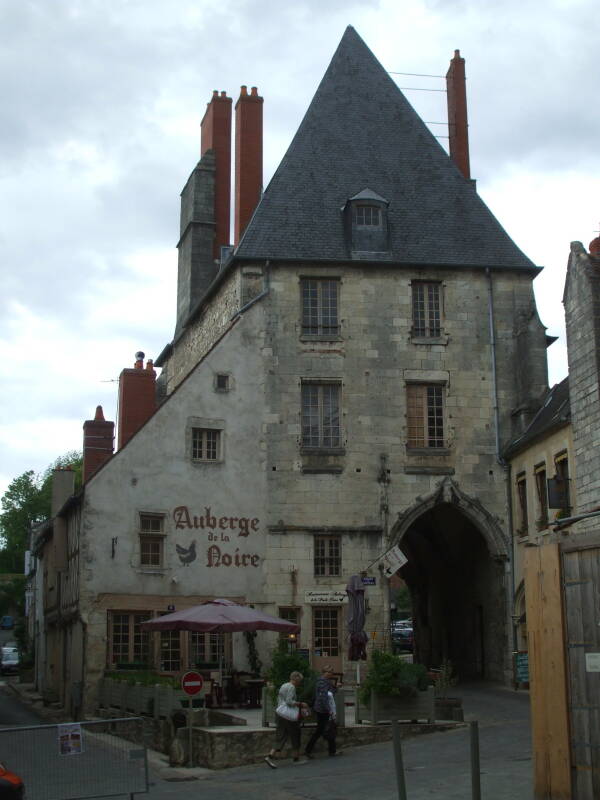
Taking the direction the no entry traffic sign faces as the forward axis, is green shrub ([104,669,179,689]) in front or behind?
behind

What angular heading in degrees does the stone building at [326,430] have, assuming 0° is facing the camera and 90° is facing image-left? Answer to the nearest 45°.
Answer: approximately 0°

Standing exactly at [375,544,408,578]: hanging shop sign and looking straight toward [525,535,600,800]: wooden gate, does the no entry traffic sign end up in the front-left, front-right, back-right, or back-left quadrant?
front-right

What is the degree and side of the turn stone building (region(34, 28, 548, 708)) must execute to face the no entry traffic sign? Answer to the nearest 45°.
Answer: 0° — it already faces it

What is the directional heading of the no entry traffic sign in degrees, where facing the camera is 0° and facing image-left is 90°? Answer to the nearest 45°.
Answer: approximately 0°

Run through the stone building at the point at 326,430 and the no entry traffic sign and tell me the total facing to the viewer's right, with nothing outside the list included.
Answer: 0

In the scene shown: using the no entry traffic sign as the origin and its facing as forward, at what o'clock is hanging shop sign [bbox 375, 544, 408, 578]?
The hanging shop sign is roughly at 7 o'clock from the no entry traffic sign.

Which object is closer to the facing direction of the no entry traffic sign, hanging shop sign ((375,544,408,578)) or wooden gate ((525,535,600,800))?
the wooden gate

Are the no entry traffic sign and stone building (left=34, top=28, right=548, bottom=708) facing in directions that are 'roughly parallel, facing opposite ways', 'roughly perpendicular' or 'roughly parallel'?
roughly parallel
